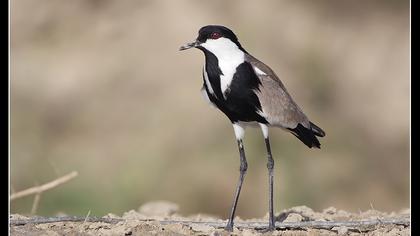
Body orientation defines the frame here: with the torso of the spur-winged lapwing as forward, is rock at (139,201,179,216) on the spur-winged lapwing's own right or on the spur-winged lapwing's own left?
on the spur-winged lapwing's own right

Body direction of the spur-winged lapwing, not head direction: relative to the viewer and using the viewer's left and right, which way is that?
facing the viewer and to the left of the viewer

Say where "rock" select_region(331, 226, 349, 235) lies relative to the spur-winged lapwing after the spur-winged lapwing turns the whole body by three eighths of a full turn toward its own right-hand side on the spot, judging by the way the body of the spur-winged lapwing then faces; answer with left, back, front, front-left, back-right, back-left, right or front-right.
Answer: front-right

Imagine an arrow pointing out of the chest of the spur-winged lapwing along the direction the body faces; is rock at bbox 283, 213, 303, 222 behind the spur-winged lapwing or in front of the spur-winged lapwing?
behind
